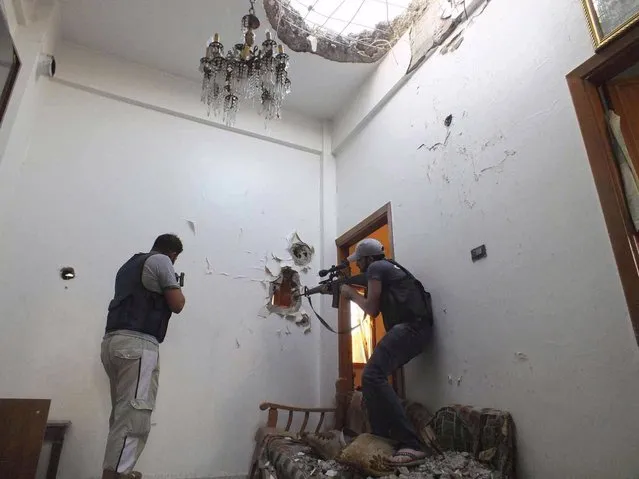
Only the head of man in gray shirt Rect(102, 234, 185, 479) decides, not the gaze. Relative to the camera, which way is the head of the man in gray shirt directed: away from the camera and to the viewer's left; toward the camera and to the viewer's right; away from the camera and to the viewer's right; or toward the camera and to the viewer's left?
away from the camera and to the viewer's right

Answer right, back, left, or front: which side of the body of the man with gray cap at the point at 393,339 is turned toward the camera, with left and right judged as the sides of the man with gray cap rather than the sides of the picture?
left

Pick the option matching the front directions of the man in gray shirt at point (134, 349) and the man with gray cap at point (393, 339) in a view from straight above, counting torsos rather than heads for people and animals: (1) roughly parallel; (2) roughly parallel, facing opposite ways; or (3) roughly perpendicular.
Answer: roughly perpendicular

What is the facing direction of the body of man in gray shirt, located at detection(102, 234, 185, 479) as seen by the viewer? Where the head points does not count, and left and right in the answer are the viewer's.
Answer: facing away from the viewer and to the right of the viewer

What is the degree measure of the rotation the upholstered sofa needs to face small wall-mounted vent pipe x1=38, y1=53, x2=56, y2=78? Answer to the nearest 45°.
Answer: approximately 45° to its right

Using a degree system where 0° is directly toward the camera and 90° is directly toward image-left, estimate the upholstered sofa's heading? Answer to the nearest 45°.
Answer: approximately 45°

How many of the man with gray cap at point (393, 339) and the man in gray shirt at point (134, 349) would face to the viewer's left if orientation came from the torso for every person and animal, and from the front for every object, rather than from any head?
1

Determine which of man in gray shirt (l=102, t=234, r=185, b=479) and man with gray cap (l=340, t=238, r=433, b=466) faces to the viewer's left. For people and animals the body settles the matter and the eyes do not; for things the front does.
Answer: the man with gray cap

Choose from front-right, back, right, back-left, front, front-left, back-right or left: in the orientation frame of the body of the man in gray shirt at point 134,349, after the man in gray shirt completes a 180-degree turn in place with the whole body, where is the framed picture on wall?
left
